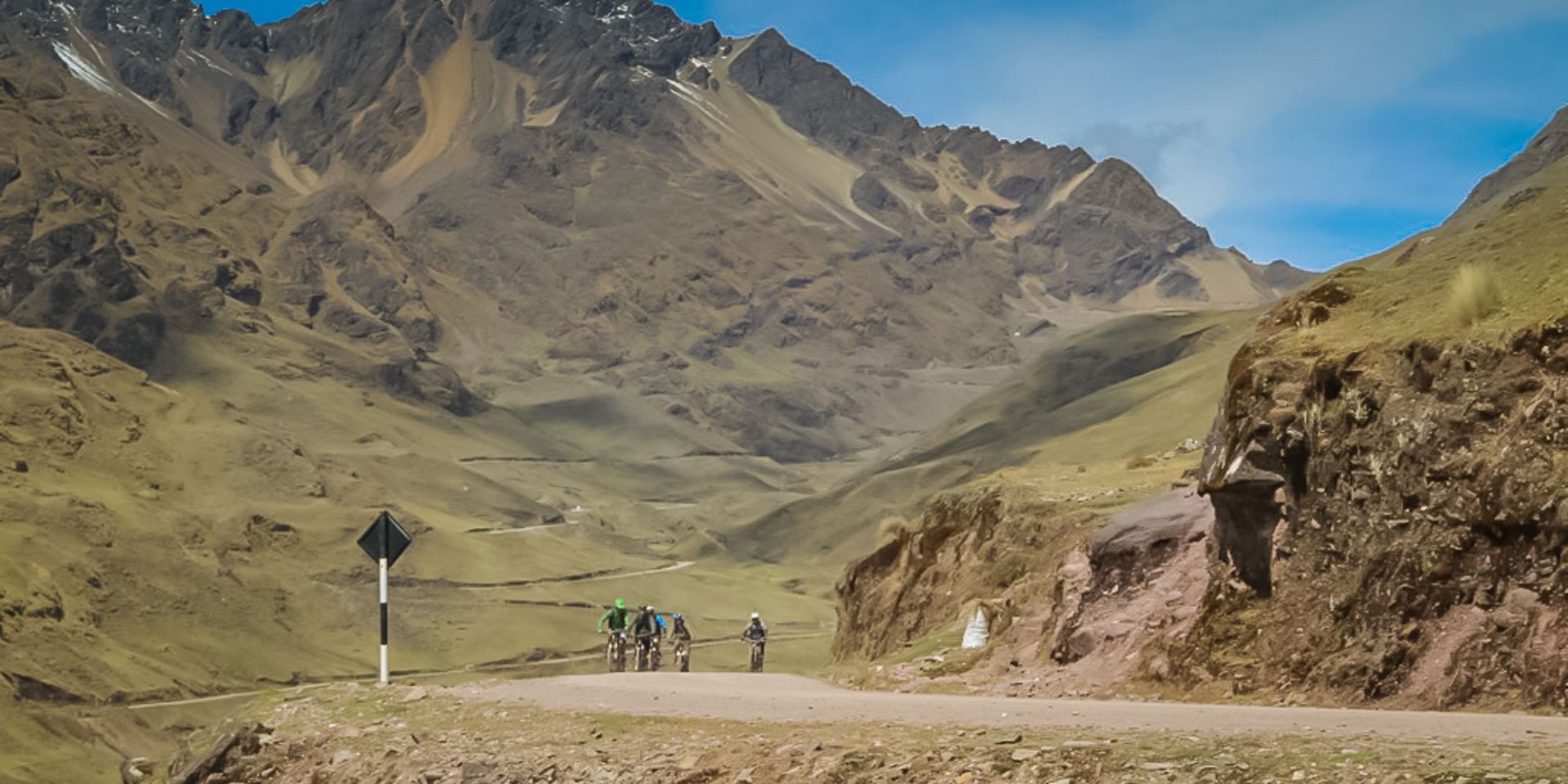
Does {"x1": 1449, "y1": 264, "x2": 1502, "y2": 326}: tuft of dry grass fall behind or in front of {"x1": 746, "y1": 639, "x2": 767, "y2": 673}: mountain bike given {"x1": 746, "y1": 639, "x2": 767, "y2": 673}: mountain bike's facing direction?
in front

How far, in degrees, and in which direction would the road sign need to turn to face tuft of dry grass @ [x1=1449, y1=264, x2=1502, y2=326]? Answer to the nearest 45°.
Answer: approximately 135° to its right

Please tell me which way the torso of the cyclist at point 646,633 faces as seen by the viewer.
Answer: toward the camera

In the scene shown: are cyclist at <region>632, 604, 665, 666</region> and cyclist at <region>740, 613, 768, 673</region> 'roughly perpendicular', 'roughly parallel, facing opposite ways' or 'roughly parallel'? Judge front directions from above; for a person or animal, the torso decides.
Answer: roughly parallel

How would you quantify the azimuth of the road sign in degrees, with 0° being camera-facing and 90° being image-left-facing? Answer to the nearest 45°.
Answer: approximately 180°

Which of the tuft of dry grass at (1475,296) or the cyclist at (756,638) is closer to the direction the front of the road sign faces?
the cyclist

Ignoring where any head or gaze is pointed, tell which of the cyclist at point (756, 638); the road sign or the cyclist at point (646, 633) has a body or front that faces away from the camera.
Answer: the road sign

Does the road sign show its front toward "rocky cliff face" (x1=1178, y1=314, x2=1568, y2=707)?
no

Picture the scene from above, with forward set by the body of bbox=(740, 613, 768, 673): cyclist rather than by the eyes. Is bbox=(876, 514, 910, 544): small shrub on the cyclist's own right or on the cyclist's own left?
on the cyclist's own left

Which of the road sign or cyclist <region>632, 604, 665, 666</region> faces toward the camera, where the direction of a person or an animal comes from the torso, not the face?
the cyclist

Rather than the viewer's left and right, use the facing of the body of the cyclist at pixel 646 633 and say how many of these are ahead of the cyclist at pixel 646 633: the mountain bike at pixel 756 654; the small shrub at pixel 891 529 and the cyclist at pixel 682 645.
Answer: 0

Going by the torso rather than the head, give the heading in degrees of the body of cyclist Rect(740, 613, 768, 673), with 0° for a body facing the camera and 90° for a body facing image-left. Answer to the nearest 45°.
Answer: approximately 0°

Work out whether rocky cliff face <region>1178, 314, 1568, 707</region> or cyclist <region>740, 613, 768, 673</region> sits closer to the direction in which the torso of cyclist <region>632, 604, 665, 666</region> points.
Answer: the rocky cliff face

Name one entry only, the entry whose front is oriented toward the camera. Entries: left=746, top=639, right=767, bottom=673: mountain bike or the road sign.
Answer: the mountain bike

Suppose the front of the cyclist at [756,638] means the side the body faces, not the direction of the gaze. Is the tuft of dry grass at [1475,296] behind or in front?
in front

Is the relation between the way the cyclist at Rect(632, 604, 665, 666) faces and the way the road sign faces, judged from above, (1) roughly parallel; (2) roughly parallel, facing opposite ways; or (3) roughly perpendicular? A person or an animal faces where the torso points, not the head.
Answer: roughly parallel, facing opposite ways

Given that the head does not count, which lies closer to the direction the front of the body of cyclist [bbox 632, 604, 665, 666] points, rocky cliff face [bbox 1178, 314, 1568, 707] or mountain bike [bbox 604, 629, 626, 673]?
the rocky cliff face
